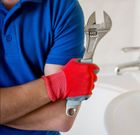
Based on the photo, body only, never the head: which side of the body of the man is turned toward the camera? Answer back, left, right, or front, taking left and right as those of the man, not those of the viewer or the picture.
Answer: front

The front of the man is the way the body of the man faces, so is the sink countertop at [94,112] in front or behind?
behind
